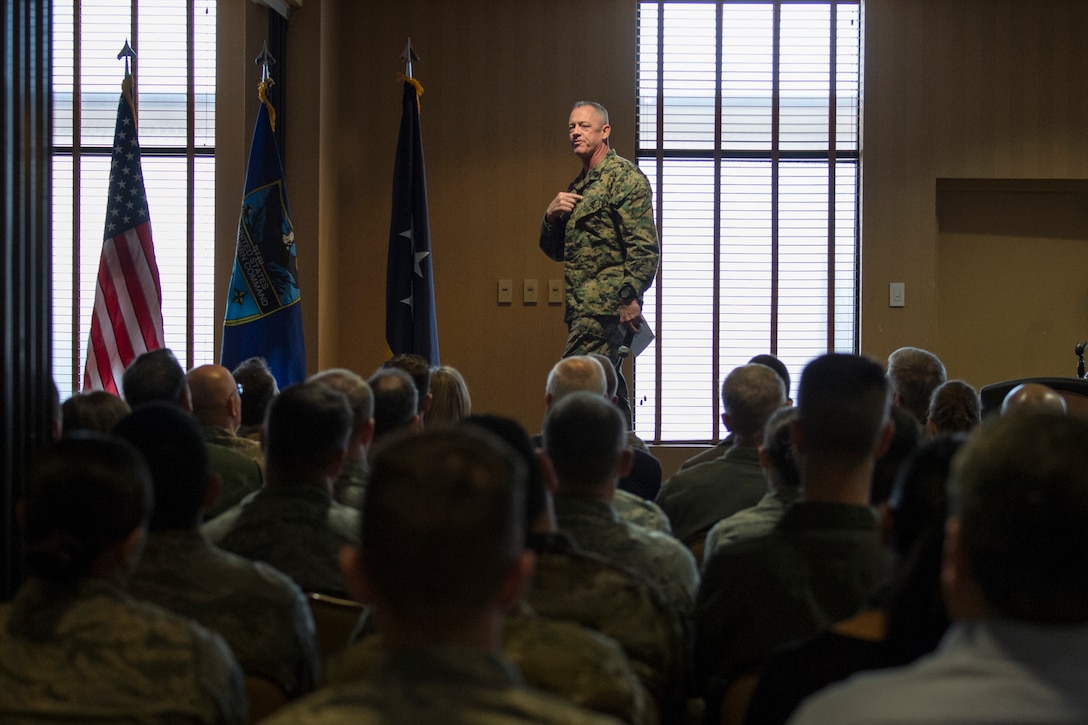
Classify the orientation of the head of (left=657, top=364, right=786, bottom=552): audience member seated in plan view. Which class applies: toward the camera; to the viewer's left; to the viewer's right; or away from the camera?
away from the camera

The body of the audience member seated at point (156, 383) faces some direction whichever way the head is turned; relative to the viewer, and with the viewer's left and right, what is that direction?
facing away from the viewer

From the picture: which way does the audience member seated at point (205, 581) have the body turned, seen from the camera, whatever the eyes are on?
away from the camera

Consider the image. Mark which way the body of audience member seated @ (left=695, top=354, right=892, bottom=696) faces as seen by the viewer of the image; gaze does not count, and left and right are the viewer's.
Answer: facing away from the viewer

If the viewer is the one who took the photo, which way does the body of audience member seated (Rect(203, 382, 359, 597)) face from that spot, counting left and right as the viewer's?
facing away from the viewer

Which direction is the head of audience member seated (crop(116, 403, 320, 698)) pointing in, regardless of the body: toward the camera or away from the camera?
away from the camera

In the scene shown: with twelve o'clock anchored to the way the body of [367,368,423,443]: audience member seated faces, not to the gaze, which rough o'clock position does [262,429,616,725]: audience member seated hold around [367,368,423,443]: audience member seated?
[262,429,616,725]: audience member seated is roughly at 6 o'clock from [367,368,423,443]: audience member seated.

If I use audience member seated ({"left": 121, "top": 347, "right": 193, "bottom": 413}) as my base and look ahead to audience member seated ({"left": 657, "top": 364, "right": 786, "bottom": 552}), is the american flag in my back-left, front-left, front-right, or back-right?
back-left

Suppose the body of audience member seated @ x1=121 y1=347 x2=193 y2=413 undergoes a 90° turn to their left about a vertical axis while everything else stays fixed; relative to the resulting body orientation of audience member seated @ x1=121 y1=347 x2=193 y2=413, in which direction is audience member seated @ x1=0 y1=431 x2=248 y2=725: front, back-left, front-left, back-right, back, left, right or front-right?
left

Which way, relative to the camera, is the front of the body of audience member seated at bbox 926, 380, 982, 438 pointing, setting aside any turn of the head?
away from the camera

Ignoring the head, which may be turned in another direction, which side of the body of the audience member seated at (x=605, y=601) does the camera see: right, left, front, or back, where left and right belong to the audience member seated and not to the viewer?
back

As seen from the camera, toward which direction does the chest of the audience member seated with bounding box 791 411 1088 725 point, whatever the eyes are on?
away from the camera
